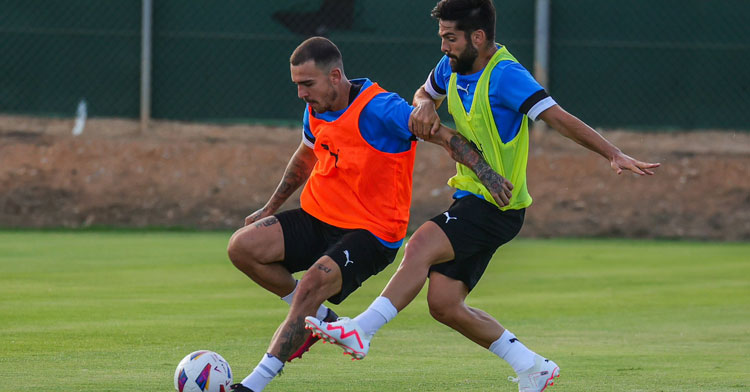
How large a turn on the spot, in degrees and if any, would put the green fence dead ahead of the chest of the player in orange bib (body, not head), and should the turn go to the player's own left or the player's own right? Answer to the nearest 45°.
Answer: approximately 135° to the player's own right

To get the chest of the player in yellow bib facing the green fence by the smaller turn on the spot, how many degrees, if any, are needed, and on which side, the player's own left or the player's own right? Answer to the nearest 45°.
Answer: approximately 135° to the player's own right

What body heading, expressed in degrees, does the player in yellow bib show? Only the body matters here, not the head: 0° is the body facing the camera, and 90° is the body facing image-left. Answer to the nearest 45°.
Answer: approximately 45°

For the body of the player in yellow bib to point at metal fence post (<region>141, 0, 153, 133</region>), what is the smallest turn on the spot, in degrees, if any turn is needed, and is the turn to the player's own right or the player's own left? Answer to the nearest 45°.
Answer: approximately 90° to the player's own right

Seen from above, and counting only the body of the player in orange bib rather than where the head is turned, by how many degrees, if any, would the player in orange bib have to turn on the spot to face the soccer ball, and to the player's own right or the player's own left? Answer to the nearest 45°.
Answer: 0° — they already face it

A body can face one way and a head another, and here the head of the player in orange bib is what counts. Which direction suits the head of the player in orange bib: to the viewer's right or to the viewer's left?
to the viewer's left

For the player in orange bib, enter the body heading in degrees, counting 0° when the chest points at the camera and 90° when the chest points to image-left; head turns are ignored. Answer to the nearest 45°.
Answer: approximately 45°

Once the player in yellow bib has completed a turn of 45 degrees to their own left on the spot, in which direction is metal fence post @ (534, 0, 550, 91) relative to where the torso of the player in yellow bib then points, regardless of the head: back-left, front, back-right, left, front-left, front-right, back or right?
back

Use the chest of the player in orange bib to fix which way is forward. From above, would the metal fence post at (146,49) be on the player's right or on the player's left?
on the player's right
